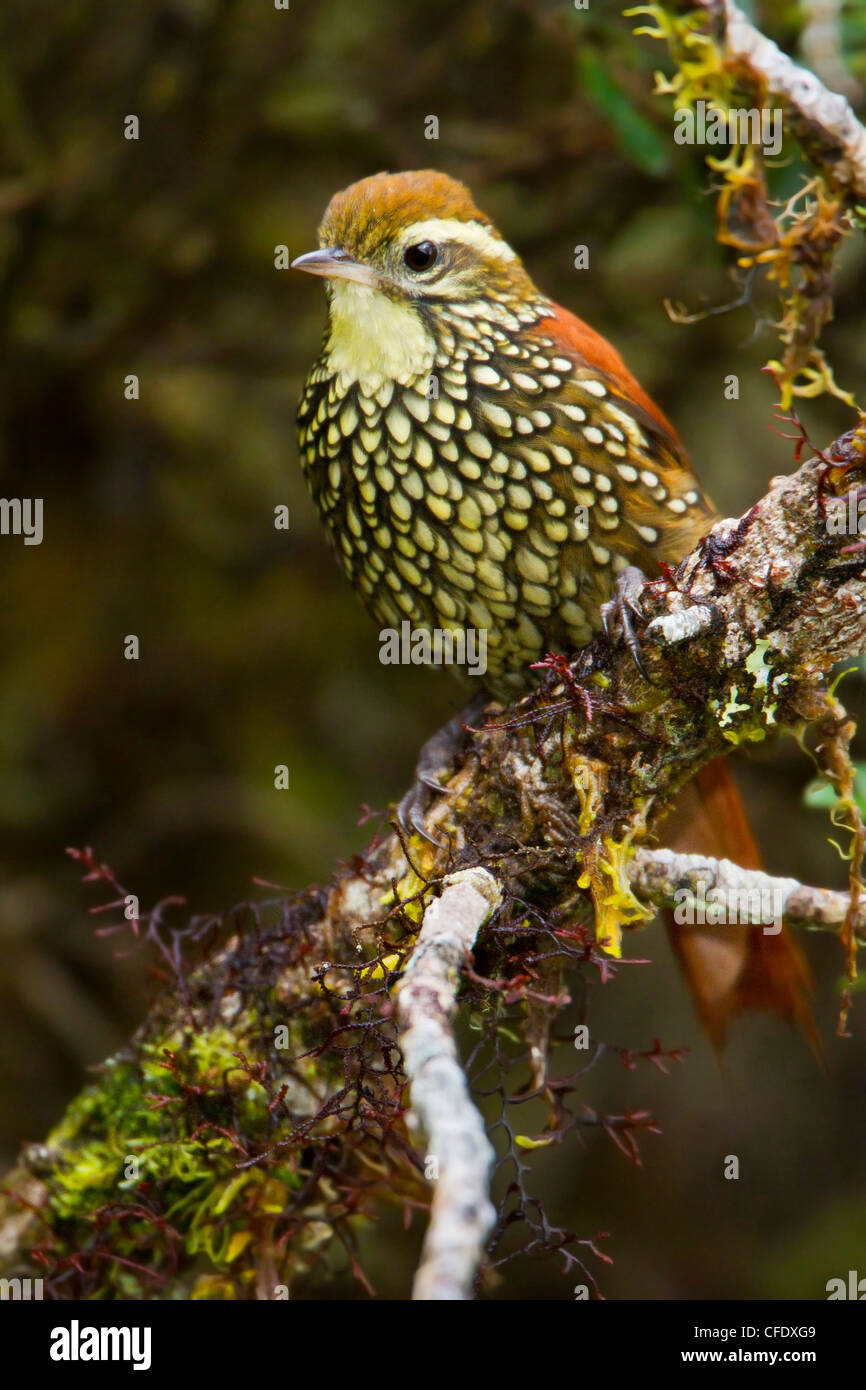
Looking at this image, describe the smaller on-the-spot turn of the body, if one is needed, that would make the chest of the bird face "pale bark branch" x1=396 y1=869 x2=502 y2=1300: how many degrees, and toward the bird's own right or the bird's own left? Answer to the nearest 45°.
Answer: approximately 45° to the bird's own left

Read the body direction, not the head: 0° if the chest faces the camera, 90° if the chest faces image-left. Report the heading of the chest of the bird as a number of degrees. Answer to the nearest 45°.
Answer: approximately 45°

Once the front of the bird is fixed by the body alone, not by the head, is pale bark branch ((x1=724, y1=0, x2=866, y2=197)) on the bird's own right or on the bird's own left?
on the bird's own left
